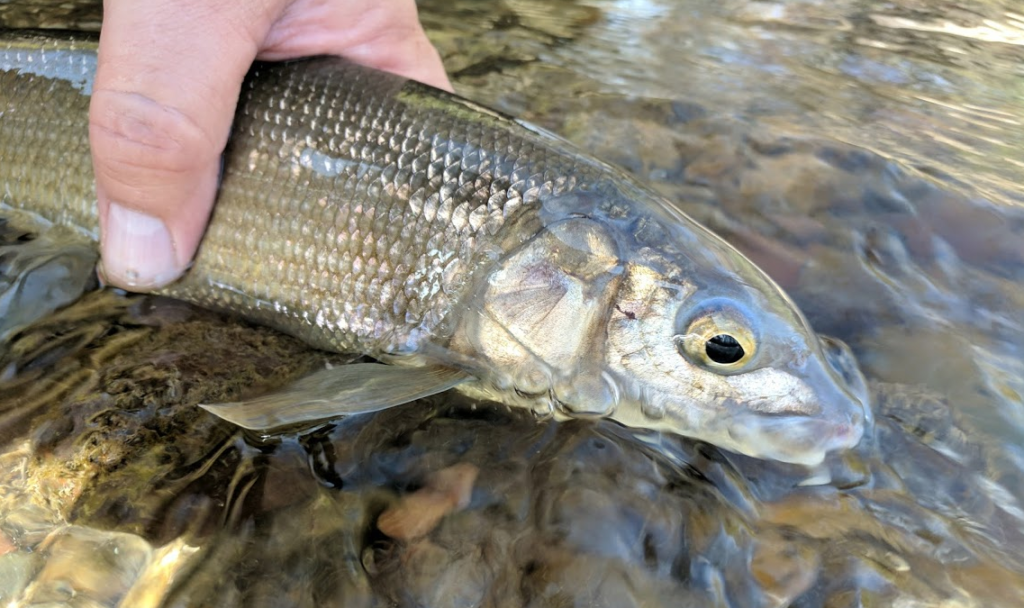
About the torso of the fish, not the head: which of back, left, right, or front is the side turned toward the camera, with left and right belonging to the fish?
right
